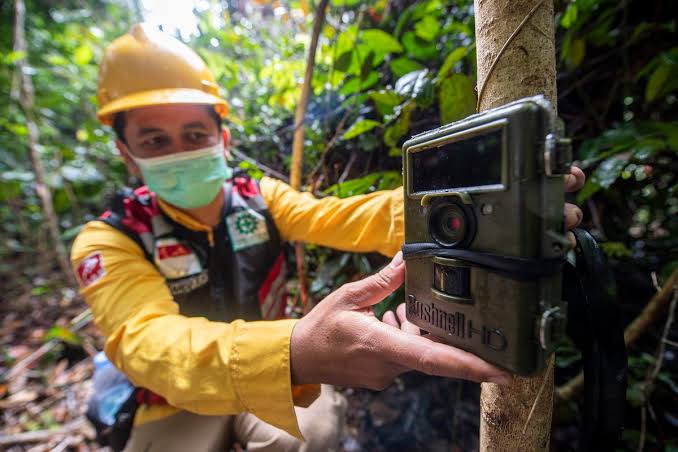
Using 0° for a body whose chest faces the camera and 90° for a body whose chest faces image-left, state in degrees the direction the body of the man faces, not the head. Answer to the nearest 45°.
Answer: approximately 315°

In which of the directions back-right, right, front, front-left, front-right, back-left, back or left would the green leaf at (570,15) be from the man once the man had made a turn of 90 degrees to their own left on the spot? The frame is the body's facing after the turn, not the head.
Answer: front-right

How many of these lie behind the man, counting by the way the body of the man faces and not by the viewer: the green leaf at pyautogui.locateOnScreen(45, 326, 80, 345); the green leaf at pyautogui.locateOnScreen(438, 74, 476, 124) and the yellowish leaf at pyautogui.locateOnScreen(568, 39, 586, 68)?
1

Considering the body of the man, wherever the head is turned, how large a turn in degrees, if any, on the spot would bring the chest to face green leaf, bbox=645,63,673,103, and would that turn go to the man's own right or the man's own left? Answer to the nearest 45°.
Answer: approximately 45° to the man's own left

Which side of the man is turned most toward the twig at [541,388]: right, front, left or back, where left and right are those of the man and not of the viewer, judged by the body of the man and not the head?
front

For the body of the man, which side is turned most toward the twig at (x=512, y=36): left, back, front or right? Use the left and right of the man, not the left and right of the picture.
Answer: front

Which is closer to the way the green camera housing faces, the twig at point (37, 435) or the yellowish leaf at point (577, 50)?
the twig

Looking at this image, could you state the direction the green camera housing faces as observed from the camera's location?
facing the viewer and to the left of the viewer
